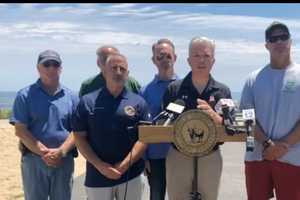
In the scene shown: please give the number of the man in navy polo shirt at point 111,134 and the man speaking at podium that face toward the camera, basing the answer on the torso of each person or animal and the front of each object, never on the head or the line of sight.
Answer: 2

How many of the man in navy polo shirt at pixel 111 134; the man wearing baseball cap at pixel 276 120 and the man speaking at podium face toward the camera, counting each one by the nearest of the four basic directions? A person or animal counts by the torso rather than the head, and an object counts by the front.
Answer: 3

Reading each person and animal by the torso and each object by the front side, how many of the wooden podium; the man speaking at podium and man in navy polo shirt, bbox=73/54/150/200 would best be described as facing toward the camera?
3

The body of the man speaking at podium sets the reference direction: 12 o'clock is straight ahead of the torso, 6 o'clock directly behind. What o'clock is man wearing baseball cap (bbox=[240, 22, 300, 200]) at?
The man wearing baseball cap is roughly at 9 o'clock from the man speaking at podium.

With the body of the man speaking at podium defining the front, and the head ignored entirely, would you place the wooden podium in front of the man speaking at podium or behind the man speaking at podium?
in front

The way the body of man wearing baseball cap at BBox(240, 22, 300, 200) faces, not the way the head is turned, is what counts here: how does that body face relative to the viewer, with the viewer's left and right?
facing the viewer

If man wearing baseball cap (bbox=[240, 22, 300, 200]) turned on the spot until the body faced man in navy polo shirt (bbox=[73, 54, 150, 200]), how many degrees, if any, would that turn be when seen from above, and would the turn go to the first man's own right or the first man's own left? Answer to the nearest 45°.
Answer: approximately 90° to the first man's own right

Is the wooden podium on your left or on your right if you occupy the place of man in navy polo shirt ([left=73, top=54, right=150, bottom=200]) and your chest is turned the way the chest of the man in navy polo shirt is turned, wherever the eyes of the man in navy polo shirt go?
on your left

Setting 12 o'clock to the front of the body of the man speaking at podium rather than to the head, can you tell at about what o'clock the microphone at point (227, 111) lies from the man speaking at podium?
The microphone is roughly at 11 o'clock from the man speaking at podium.

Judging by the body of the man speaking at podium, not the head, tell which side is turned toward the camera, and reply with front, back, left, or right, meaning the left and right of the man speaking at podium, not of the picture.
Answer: front

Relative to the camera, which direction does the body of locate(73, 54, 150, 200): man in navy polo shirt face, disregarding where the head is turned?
toward the camera

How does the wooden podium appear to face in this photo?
toward the camera
